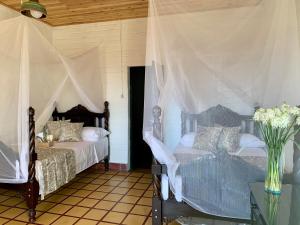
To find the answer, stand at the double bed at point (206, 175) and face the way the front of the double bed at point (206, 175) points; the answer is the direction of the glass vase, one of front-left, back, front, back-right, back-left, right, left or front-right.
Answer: front-left

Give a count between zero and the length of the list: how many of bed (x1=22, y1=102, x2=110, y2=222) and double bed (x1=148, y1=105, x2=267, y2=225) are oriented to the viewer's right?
0

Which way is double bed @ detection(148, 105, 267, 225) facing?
toward the camera

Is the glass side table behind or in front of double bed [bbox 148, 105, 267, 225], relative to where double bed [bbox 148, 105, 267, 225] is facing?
in front

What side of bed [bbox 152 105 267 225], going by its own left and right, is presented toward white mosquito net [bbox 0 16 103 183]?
right

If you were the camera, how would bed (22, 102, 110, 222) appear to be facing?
facing the viewer and to the left of the viewer
